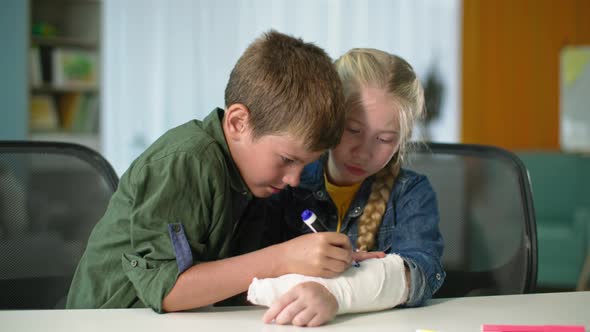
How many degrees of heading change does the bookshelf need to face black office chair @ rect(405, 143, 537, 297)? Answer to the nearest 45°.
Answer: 0° — it already faces it

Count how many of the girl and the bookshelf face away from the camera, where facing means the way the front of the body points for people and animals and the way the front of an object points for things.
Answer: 0

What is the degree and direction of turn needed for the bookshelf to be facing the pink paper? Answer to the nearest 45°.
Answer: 0° — it already faces it

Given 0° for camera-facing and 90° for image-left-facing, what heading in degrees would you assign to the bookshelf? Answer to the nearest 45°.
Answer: approximately 0°

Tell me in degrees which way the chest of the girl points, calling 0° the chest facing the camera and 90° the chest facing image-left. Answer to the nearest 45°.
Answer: approximately 45°

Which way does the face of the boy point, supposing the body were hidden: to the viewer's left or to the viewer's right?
to the viewer's right
